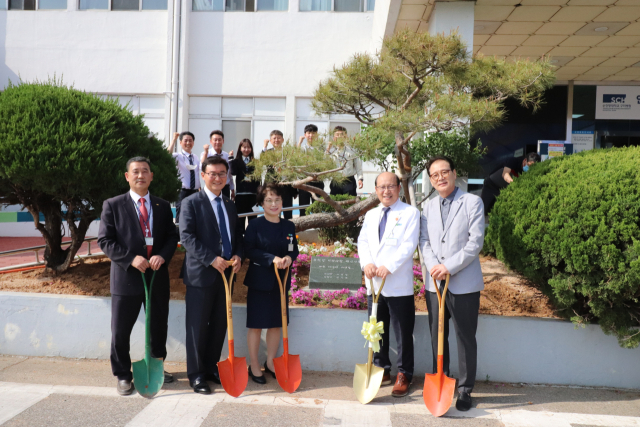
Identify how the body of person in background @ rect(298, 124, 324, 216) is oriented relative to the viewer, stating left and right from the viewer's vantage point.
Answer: facing the viewer

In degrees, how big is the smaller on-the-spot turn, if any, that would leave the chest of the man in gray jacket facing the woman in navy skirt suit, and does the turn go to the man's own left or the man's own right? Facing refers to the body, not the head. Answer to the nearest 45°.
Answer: approximately 45° to the man's own right

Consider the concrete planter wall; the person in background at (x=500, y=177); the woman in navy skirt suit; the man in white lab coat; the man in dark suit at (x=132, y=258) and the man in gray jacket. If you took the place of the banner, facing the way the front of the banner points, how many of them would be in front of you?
6

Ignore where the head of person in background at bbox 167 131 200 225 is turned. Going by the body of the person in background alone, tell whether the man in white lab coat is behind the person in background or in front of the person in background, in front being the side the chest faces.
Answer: in front

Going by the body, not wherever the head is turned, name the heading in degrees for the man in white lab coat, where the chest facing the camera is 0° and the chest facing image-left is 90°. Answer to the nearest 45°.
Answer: approximately 45°

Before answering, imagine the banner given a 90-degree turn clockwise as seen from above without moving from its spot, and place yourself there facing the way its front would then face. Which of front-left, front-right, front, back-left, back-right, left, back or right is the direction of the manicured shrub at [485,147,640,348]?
left

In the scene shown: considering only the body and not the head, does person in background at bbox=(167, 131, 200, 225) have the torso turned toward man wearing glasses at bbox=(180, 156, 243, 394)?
yes

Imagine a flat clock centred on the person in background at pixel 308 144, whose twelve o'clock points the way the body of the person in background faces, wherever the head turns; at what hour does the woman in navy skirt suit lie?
The woman in navy skirt suit is roughly at 12 o'clock from the person in background.

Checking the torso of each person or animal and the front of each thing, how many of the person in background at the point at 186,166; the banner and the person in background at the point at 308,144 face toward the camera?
3

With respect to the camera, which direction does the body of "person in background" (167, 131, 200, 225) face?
toward the camera

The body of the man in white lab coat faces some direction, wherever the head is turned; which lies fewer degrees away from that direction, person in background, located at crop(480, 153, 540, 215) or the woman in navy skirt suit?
the woman in navy skirt suit

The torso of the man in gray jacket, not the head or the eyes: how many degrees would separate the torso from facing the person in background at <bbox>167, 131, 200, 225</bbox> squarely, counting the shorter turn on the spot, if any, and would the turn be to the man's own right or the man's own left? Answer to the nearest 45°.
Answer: approximately 90° to the man's own right

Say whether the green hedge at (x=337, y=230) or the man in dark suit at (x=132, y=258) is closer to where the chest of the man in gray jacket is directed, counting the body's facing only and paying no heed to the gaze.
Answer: the man in dark suit

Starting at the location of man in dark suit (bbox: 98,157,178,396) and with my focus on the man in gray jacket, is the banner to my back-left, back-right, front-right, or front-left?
front-left
